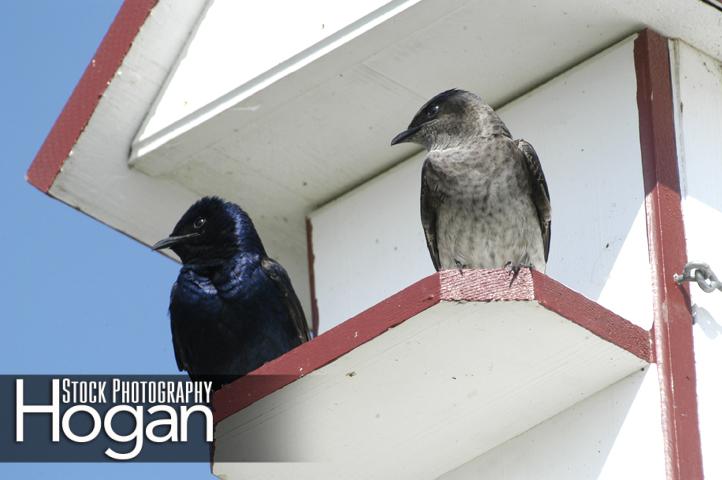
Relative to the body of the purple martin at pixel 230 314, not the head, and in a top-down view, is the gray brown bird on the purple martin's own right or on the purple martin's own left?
on the purple martin's own left

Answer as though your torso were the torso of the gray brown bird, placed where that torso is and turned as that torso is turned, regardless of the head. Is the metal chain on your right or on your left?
on your left

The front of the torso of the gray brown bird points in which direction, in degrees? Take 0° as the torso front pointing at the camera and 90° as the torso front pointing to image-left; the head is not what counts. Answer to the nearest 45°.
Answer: approximately 0°

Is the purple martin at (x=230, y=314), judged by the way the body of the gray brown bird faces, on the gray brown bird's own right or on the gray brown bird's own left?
on the gray brown bird's own right

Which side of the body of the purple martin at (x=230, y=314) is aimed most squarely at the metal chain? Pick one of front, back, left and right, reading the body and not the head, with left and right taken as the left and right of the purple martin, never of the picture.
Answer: left

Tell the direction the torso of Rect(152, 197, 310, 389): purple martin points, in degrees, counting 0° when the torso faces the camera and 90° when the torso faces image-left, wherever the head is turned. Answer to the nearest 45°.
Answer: approximately 45°
